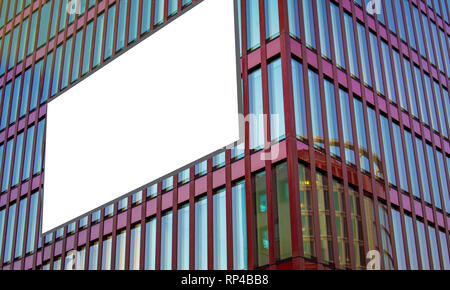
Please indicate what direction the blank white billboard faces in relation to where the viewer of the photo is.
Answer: facing the viewer and to the left of the viewer
